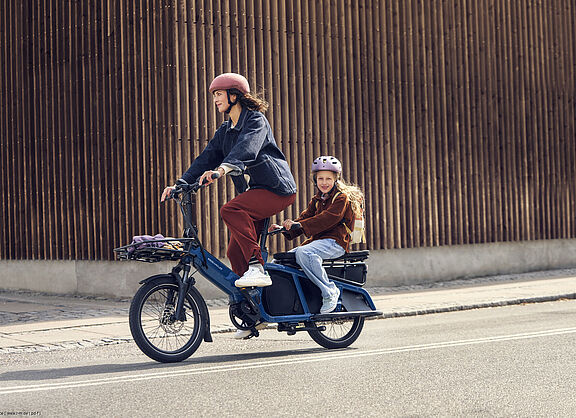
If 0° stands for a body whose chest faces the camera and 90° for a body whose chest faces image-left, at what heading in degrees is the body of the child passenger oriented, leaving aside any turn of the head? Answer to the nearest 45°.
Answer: approximately 45°

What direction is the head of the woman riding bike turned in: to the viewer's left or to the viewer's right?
to the viewer's left

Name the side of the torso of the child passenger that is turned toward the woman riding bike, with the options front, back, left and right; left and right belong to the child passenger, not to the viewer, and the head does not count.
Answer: front
